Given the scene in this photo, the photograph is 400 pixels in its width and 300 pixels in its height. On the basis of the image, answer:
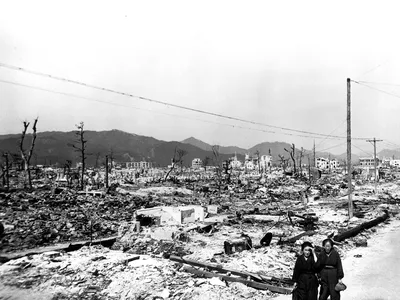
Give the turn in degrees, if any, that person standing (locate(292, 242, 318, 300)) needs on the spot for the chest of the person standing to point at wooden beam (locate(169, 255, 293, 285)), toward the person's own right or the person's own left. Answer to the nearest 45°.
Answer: approximately 135° to the person's own right

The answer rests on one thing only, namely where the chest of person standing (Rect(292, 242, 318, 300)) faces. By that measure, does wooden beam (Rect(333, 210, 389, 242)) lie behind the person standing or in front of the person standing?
behind

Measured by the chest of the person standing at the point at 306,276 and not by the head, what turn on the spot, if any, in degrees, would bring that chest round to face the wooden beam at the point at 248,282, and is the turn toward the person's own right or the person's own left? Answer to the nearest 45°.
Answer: approximately 135° to the person's own right

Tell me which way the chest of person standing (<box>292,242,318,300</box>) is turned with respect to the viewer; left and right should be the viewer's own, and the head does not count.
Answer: facing the viewer
